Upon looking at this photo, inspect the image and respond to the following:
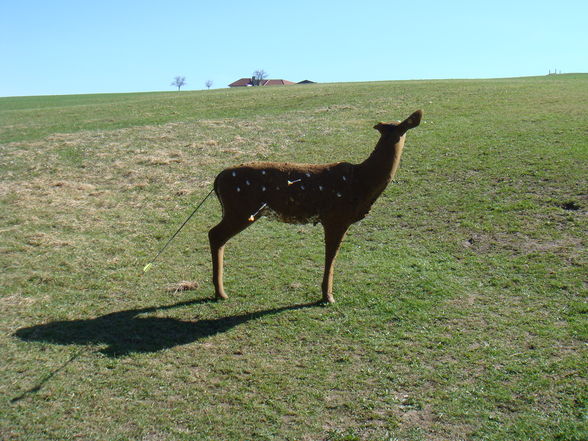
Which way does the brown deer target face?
to the viewer's right
